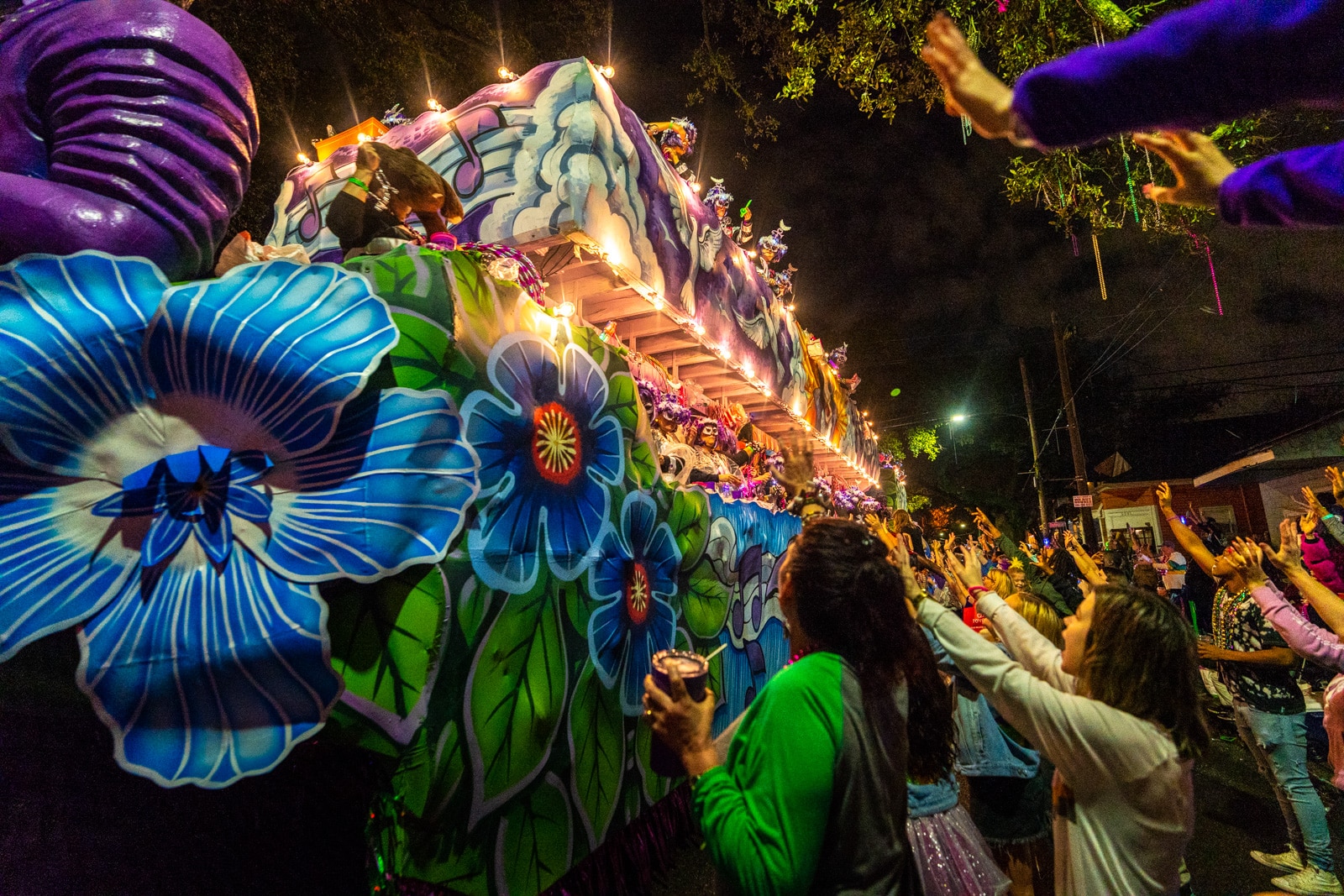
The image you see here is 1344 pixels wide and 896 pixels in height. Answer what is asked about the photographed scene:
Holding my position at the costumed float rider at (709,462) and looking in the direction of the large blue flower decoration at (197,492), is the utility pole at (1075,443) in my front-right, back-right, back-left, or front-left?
back-left

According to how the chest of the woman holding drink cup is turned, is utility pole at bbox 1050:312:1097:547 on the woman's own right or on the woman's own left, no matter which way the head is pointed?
on the woman's own right

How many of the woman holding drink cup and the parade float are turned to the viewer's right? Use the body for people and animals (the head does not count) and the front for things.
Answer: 0

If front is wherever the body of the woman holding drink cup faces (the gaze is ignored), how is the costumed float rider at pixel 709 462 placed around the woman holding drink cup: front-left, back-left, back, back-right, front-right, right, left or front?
front-right

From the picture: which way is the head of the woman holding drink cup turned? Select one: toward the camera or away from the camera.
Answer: away from the camera

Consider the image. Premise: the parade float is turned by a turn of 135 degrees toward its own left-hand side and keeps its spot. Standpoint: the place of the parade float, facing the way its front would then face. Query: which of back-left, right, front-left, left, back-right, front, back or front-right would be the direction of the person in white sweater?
front

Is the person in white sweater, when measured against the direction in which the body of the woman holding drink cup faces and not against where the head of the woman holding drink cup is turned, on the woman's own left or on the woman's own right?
on the woman's own right

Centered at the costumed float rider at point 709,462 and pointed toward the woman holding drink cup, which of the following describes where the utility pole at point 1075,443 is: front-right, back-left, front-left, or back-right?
back-left

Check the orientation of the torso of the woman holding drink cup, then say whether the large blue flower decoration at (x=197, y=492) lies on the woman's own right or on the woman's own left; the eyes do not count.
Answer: on the woman's own left

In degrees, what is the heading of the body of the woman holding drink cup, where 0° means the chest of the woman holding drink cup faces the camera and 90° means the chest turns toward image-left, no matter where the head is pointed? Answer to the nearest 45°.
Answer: approximately 135°

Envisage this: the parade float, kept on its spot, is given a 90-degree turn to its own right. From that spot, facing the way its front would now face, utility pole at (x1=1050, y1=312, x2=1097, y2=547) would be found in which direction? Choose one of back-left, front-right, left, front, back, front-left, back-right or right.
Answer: right

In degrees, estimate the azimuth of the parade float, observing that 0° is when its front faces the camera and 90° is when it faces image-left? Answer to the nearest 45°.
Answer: approximately 45°

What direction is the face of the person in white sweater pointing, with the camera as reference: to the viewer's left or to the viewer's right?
to the viewer's left
